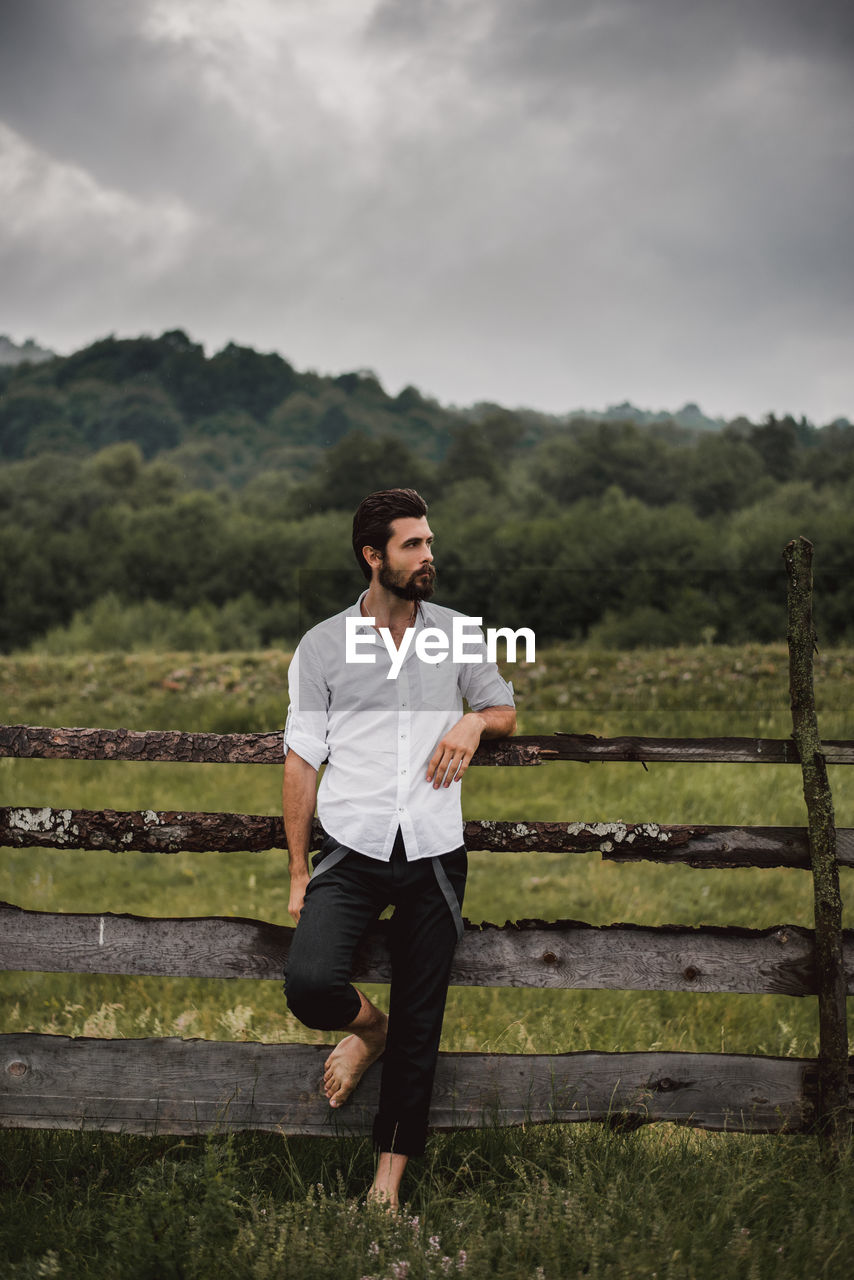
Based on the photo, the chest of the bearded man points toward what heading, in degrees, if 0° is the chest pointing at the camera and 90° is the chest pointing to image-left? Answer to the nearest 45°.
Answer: approximately 0°

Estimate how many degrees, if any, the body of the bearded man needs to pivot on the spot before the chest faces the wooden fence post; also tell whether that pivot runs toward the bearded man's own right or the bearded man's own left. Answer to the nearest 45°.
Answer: approximately 90° to the bearded man's own left
